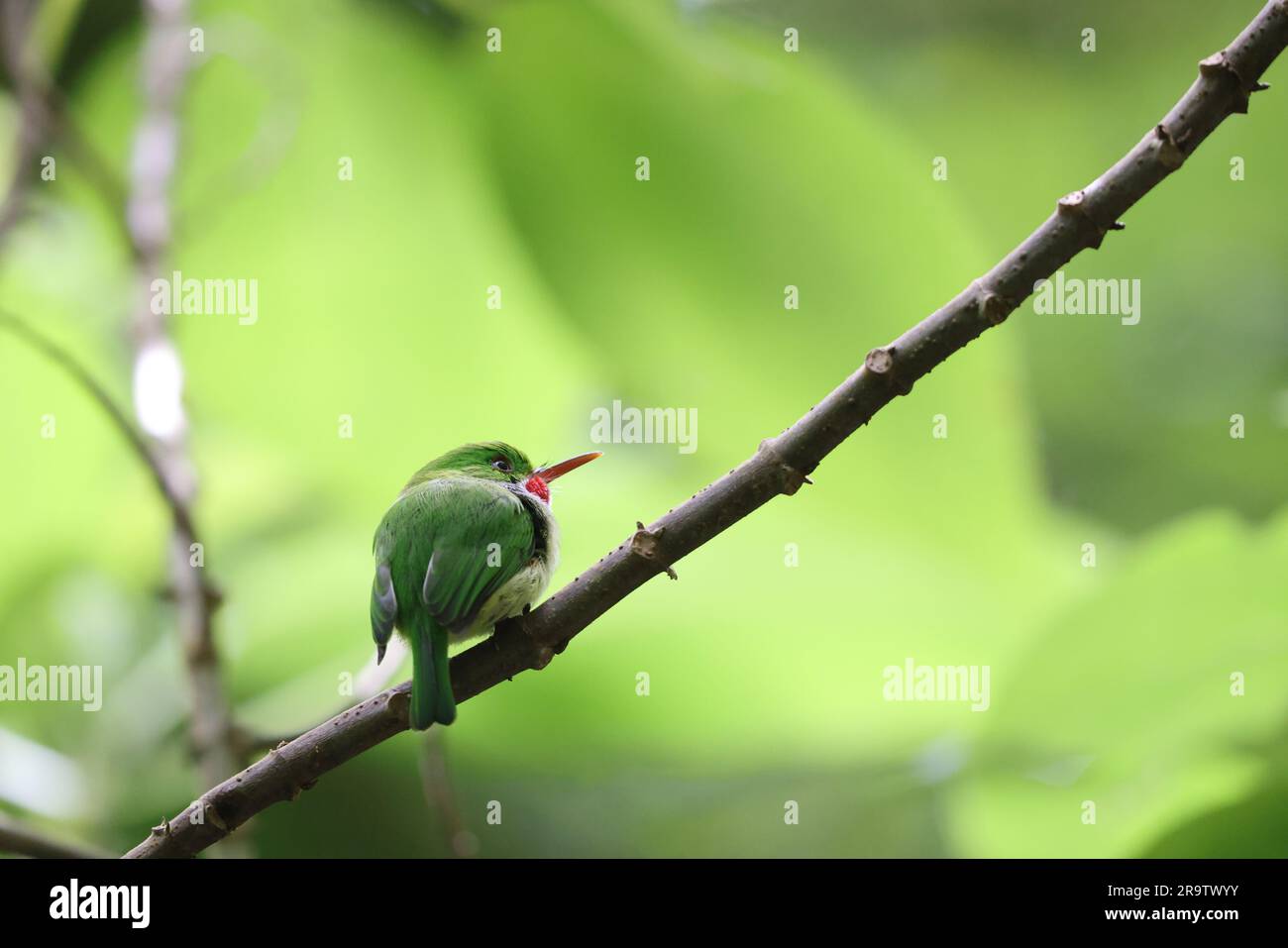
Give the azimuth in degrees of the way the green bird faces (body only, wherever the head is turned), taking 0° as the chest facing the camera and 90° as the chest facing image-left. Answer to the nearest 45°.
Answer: approximately 225°
